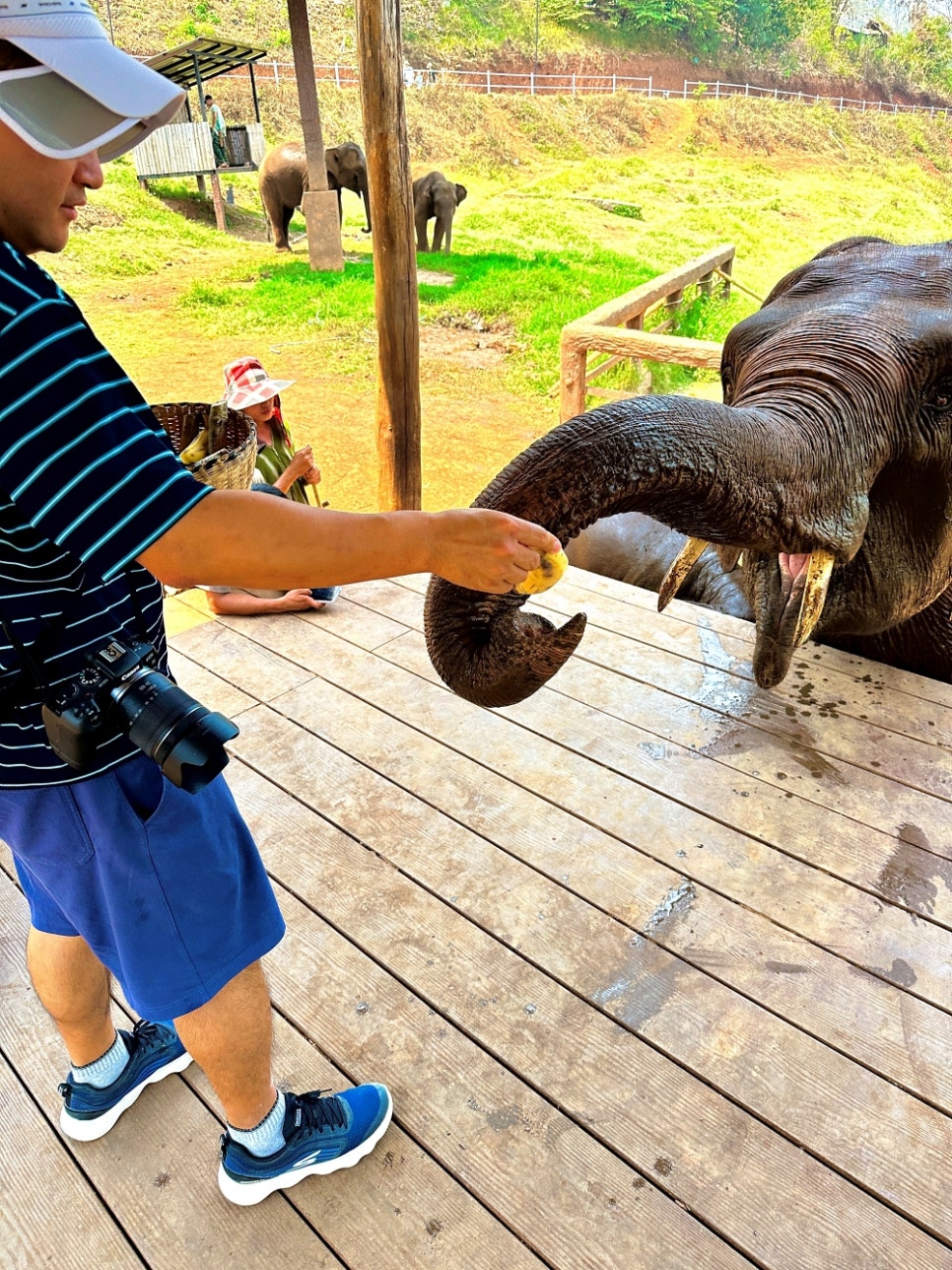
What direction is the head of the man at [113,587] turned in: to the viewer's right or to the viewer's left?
to the viewer's right

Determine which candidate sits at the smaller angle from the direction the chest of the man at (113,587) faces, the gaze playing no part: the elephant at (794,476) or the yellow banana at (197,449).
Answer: the elephant

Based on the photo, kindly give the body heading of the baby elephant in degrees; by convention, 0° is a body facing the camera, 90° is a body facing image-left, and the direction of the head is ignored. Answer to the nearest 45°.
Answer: approximately 315°

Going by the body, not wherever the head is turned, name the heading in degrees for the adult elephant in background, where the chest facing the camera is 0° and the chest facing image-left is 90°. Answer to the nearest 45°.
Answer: approximately 270°

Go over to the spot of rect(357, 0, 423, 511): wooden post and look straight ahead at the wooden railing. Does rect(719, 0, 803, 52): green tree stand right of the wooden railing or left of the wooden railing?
left

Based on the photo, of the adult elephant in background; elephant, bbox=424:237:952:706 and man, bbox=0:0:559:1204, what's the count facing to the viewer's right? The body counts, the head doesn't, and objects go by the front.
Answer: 2

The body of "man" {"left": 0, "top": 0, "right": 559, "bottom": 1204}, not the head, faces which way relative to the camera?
to the viewer's right

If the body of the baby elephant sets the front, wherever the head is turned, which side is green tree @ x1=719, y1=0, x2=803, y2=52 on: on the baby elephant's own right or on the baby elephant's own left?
on the baby elephant's own left

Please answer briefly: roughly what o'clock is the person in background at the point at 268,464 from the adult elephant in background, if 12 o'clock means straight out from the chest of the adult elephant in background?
The person in background is roughly at 3 o'clock from the adult elephant in background.

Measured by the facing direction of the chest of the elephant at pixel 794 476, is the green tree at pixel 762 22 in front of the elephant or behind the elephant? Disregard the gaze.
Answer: behind

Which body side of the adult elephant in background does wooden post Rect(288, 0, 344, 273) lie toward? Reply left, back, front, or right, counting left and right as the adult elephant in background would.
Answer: right

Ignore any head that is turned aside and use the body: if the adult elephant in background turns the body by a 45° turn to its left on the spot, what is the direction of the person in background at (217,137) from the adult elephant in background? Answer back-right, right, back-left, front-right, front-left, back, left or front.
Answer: left
